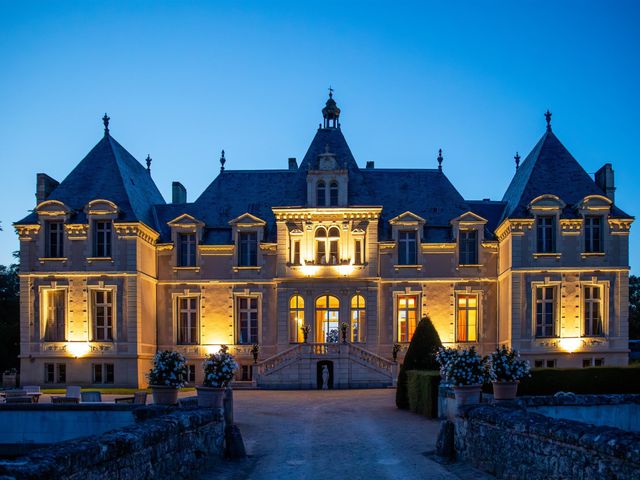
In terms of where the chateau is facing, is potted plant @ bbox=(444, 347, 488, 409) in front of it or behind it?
in front

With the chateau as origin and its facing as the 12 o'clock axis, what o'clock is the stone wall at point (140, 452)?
The stone wall is roughly at 12 o'clock from the chateau.

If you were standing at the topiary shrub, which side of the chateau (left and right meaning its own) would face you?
front

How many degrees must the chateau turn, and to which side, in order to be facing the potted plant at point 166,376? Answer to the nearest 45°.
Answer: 0° — it already faces it

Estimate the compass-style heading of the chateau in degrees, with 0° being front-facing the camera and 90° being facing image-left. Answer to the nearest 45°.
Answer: approximately 0°

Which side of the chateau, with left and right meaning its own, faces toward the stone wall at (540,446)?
front

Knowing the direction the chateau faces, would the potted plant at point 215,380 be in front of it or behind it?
in front

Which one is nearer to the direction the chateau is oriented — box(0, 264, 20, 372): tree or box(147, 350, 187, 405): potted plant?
the potted plant
